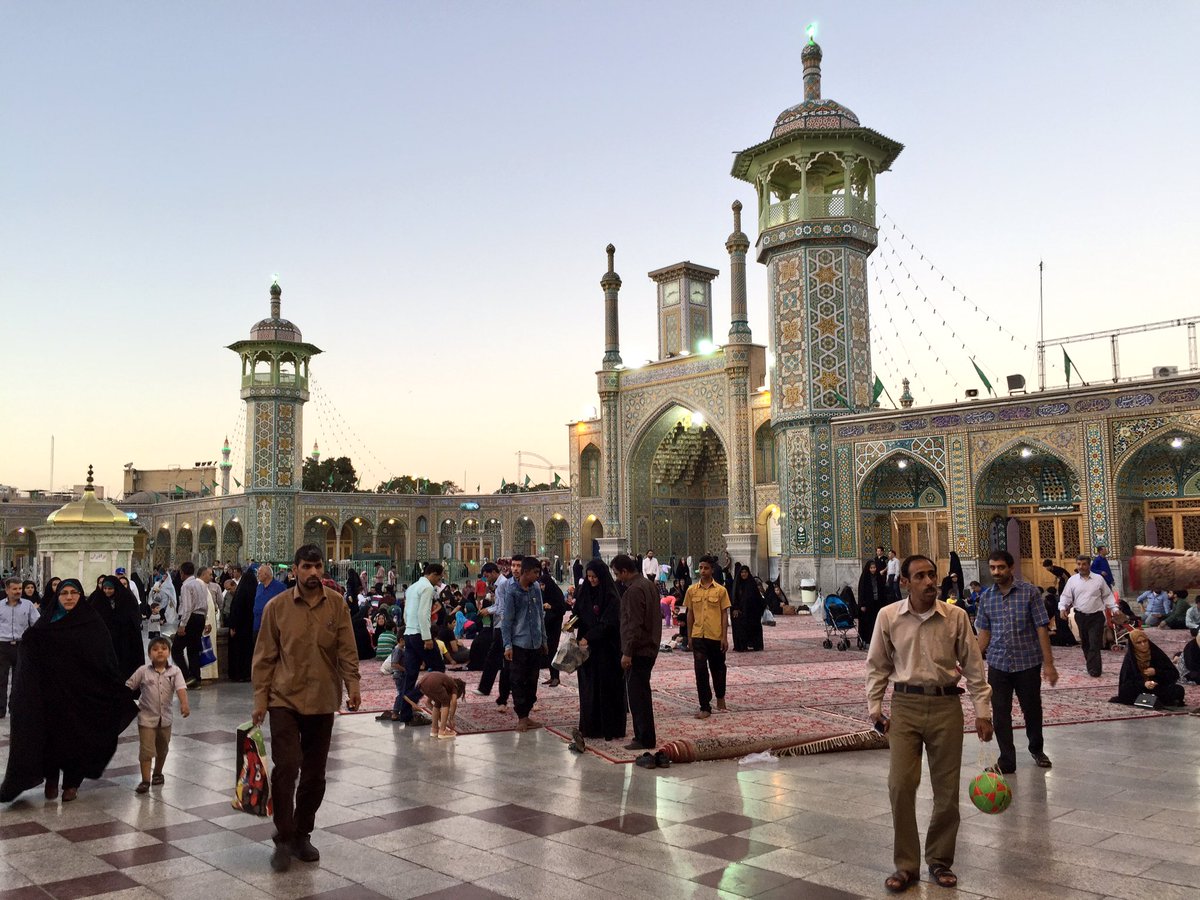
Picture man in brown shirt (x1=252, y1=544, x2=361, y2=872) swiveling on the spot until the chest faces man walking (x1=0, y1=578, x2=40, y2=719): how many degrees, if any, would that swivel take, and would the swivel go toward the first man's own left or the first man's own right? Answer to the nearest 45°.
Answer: approximately 135° to the first man's own right

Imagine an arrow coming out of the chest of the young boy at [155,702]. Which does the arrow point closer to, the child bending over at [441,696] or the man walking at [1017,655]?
the man walking

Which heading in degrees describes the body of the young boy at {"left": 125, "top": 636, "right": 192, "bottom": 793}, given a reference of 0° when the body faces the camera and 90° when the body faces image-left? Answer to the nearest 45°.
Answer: approximately 0°

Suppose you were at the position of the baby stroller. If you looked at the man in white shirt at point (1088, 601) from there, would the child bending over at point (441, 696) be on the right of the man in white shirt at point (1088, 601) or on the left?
right

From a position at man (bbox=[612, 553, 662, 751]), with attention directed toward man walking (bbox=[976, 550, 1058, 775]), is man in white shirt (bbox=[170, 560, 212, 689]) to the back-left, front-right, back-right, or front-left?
back-left

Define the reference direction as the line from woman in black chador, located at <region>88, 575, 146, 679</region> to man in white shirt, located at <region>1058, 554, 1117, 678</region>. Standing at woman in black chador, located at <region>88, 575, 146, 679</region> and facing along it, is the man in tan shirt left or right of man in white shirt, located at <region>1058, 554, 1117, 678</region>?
right
